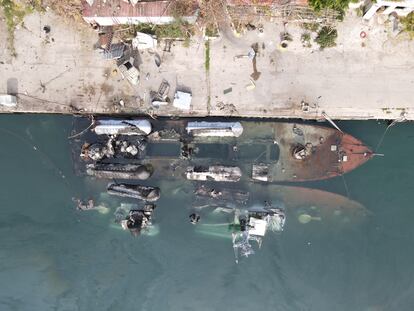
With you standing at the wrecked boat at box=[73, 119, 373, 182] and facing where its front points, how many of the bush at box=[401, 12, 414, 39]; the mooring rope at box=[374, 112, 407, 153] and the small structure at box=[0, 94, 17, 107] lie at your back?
1

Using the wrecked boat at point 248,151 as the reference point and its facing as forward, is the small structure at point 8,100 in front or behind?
behind

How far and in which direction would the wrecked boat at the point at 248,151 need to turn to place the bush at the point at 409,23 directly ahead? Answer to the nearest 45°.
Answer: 0° — it already faces it

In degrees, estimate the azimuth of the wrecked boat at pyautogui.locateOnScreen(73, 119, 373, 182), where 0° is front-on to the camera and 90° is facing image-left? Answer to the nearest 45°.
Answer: approximately 270°

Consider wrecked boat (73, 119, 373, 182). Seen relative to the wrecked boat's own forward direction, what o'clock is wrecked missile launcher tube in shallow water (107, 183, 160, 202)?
The wrecked missile launcher tube in shallow water is roughly at 6 o'clock from the wrecked boat.

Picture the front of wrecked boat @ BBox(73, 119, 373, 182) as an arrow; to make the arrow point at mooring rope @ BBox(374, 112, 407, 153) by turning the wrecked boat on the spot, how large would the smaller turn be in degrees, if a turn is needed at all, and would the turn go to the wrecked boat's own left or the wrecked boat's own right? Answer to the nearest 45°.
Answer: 0° — it already faces it
